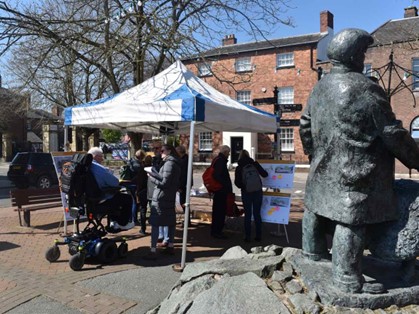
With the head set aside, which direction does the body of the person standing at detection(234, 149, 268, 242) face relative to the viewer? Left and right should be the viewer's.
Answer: facing away from the viewer

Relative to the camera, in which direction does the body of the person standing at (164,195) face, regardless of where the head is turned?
to the viewer's left

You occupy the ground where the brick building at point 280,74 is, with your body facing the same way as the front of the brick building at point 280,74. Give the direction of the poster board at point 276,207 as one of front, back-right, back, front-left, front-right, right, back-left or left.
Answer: front-left

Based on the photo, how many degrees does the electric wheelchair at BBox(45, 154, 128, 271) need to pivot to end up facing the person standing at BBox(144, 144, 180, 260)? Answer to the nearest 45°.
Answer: approximately 45° to its right

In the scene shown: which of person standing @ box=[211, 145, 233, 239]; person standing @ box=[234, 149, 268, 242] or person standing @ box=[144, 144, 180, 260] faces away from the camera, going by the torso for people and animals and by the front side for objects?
person standing @ box=[234, 149, 268, 242]

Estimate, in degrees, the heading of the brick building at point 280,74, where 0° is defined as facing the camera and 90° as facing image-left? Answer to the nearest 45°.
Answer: approximately 45°
